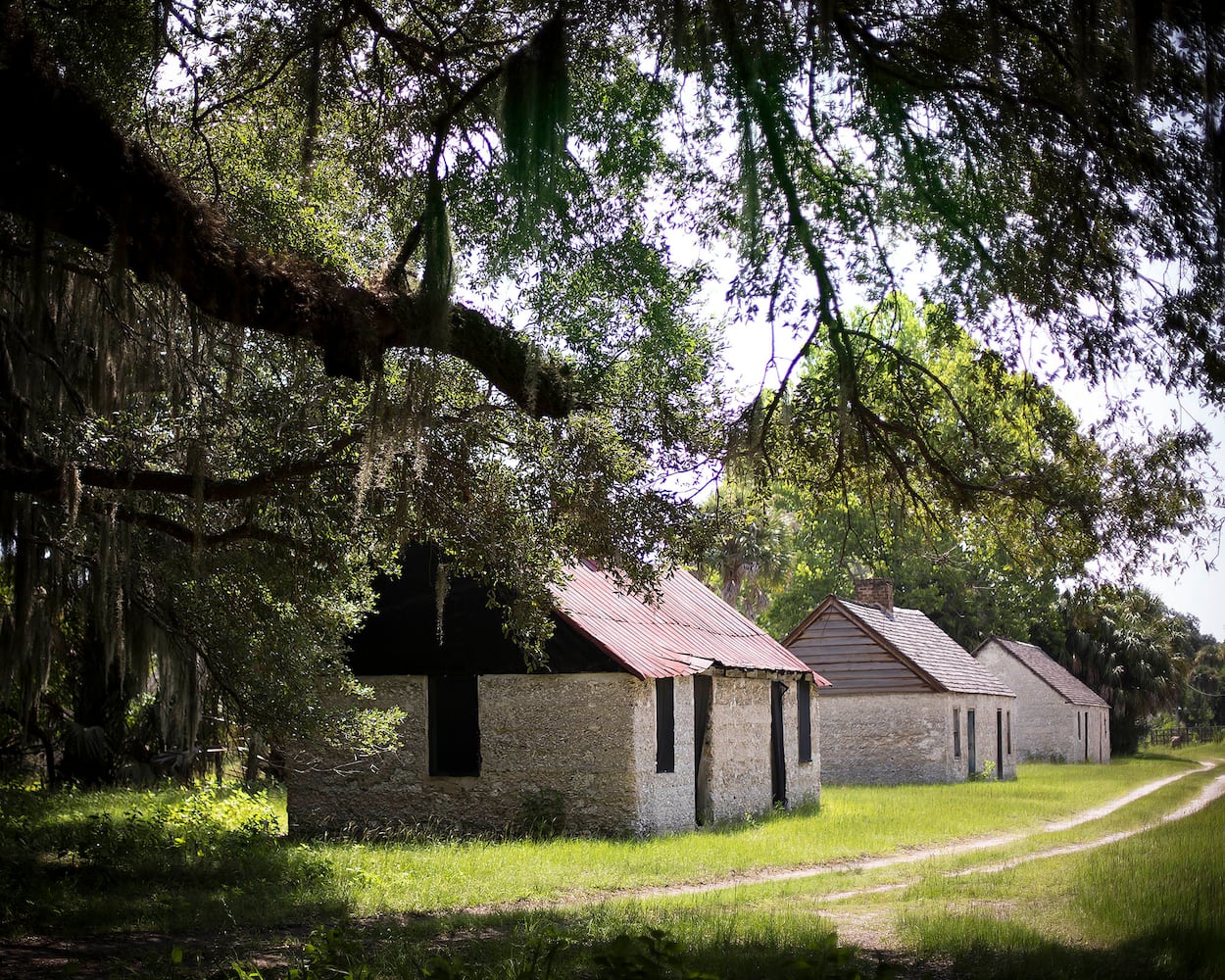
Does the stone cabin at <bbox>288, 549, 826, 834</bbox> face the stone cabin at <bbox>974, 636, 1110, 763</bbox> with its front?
no

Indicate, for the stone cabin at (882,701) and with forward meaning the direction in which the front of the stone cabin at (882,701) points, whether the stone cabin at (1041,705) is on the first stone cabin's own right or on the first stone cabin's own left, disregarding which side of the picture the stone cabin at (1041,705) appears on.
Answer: on the first stone cabin's own left

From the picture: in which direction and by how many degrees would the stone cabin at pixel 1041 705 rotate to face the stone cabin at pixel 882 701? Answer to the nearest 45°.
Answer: approximately 45° to its right

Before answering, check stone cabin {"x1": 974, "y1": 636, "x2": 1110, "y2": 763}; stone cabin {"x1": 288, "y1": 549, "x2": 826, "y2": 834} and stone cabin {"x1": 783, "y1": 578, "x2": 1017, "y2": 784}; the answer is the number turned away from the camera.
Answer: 0

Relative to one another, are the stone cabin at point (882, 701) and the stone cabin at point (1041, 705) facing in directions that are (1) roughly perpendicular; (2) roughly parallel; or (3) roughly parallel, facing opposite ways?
roughly parallel

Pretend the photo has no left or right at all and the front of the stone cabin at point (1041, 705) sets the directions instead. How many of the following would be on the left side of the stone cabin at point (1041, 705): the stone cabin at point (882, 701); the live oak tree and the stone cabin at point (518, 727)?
0

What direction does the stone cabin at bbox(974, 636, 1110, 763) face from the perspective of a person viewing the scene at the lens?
facing the viewer and to the right of the viewer

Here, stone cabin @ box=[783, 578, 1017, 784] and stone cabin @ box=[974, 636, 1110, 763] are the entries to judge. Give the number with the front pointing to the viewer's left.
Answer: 0

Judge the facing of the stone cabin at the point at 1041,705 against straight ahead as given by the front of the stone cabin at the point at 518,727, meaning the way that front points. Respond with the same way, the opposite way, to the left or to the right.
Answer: the same way

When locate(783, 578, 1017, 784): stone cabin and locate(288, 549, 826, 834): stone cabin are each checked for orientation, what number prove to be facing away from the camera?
0

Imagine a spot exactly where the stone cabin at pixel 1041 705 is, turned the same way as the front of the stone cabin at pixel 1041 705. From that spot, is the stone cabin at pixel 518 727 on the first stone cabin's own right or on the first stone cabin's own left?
on the first stone cabin's own right

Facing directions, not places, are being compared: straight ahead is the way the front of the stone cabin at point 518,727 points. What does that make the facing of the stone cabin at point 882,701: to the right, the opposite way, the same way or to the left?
the same way
